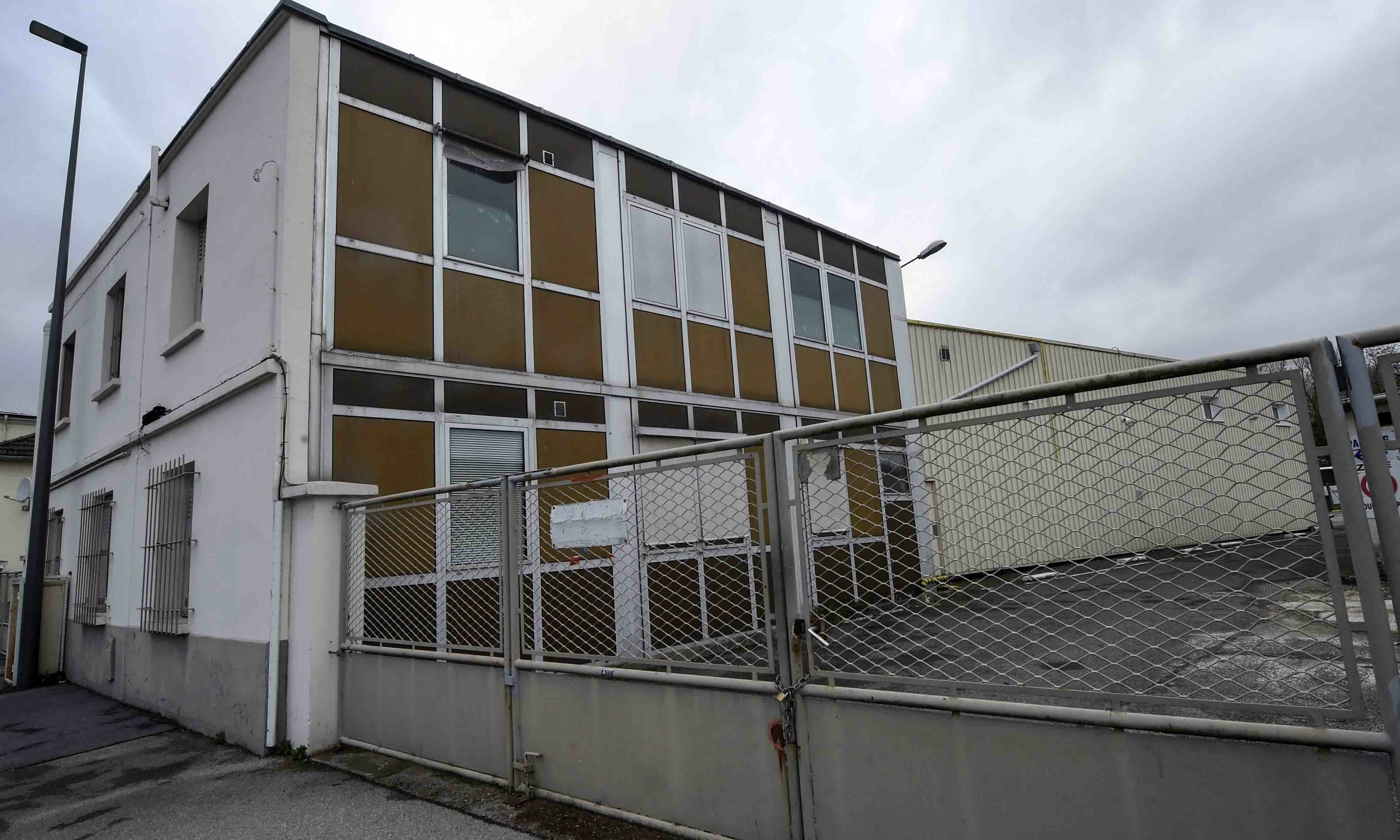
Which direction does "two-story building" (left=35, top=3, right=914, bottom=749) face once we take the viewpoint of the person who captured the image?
facing the viewer and to the right of the viewer

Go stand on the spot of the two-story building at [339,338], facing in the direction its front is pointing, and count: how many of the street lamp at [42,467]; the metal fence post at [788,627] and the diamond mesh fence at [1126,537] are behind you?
1

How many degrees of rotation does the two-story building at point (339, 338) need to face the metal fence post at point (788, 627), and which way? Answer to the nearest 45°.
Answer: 0° — it already faces it

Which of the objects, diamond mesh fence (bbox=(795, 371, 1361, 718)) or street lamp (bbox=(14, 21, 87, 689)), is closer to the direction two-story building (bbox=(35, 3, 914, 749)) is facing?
the diamond mesh fence

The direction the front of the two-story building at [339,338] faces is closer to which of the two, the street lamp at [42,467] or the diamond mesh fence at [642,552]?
the diamond mesh fence

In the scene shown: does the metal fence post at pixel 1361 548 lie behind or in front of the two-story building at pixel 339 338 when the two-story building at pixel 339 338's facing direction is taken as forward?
in front

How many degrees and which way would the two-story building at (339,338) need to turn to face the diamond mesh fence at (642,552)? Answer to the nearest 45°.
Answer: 0° — it already faces it

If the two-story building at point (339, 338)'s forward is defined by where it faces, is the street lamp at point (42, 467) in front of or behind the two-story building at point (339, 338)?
behind

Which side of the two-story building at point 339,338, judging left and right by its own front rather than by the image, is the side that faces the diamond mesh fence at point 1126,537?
front

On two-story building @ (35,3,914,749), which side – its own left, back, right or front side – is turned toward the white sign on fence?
front
